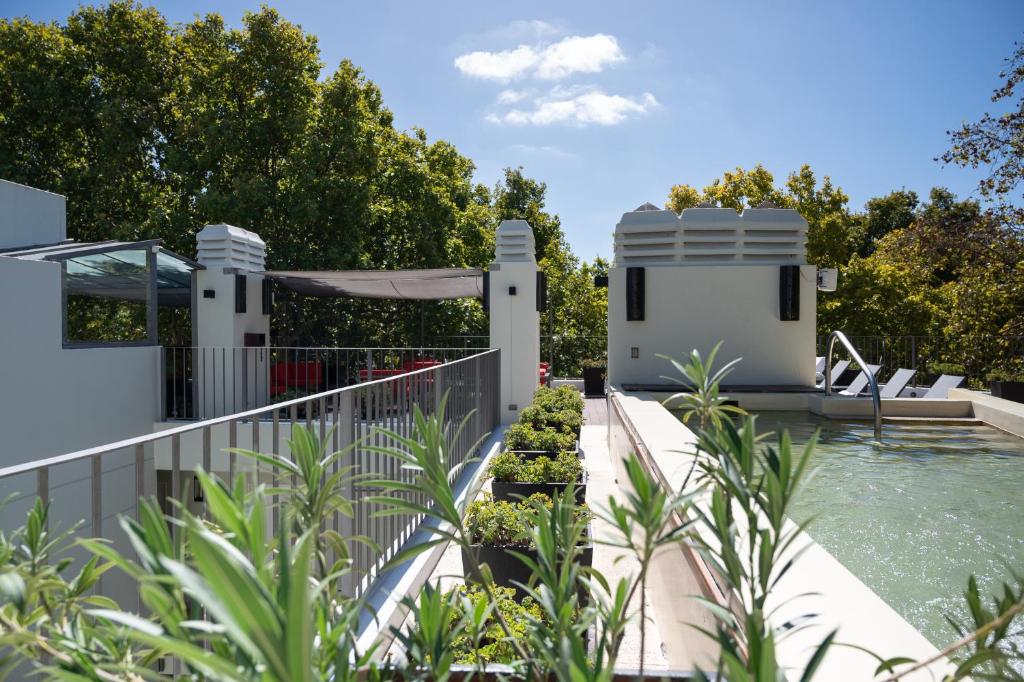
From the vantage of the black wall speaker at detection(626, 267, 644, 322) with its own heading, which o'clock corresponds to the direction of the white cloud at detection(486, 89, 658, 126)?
The white cloud is roughly at 6 o'clock from the black wall speaker.

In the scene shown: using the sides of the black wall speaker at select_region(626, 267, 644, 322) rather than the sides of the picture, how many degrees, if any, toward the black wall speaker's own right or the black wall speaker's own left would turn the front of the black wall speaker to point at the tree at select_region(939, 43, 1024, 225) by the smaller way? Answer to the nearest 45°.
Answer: approximately 135° to the black wall speaker's own left

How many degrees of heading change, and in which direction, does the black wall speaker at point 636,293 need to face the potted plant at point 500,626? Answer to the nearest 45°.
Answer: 0° — it already faces it

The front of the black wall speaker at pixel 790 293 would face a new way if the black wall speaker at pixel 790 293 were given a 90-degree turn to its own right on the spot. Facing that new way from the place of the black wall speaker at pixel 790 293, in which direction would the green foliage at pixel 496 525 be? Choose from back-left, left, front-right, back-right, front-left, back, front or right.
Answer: left

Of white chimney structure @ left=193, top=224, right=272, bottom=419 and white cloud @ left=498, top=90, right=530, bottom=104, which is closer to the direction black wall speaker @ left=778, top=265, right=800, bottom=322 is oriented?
the white chimney structure

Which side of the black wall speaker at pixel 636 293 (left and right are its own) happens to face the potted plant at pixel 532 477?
front

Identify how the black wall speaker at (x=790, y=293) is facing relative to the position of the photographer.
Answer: facing the viewer

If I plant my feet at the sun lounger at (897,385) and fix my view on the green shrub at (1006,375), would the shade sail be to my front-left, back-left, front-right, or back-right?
back-left

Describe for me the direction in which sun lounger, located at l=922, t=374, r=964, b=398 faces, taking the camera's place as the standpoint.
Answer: facing the viewer and to the left of the viewer

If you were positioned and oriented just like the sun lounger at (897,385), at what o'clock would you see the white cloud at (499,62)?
The white cloud is roughly at 3 o'clock from the sun lounger.

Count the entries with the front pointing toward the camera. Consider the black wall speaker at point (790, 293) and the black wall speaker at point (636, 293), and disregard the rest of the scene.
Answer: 2

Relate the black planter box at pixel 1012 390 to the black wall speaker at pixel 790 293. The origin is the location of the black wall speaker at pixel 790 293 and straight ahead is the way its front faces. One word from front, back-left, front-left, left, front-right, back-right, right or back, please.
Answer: left

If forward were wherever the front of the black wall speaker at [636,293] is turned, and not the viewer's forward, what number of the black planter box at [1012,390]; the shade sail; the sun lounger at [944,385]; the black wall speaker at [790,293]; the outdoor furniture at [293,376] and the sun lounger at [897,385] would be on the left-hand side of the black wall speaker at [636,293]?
4

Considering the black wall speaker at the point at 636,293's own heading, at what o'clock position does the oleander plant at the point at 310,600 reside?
The oleander plant is roughly at 12 o'clock from the black wall speaker.

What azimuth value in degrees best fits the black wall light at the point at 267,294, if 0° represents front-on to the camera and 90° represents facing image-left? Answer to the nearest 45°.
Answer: approximately 315°
